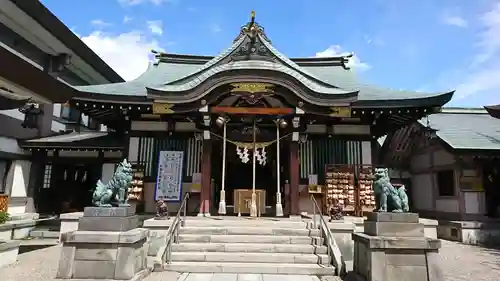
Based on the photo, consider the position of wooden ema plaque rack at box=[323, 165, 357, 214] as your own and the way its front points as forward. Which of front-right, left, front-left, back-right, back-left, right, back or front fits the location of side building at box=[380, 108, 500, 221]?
back-left

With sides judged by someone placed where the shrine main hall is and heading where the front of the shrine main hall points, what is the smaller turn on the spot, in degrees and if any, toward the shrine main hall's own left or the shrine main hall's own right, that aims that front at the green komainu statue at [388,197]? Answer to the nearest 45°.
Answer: approximately 45° to the shrine main hall's own left

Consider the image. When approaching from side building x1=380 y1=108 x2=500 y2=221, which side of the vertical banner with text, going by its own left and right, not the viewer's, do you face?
left

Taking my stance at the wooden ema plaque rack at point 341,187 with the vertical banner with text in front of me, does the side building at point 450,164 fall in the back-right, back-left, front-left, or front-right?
back-right

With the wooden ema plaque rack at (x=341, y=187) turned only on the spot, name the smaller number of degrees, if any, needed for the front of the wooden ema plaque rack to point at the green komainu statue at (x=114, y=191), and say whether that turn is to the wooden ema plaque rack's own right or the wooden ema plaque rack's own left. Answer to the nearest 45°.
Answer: approximately 45° to the wooden ema plaque rack's own right

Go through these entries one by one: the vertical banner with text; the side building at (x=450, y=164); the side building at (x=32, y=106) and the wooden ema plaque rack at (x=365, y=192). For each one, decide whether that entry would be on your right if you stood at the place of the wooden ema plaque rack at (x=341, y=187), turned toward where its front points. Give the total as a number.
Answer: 2

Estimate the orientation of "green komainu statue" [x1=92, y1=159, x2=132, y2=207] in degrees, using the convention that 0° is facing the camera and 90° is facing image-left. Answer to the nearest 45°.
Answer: approximately 270°

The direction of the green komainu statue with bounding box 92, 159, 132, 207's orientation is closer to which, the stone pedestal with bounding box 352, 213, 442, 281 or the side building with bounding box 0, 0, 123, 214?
the stone pedestal

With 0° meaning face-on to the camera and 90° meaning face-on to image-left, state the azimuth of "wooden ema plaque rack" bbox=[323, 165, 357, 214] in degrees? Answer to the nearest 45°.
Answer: approximately 0°

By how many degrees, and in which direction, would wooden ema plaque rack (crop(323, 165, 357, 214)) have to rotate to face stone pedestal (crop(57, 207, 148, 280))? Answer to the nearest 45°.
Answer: approximately 45° to its right
